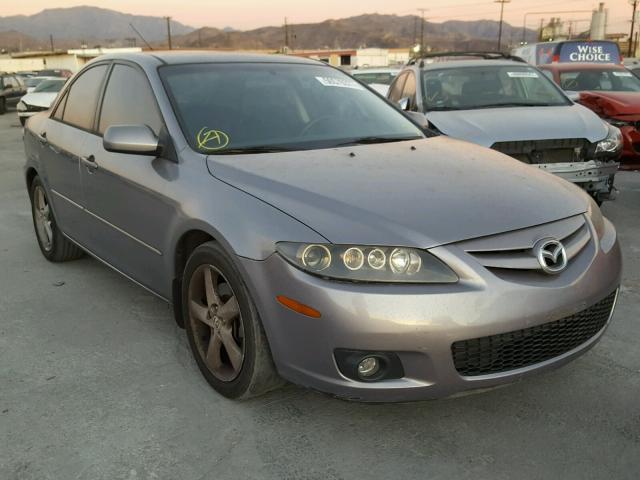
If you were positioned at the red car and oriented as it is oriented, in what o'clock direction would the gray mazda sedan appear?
The gray mazda sedan is roughly at 2 o'clock from the red car.

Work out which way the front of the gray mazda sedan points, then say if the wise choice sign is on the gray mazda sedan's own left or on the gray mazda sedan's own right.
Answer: on the gray mazda sedan's own left

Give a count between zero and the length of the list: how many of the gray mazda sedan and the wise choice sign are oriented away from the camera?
0

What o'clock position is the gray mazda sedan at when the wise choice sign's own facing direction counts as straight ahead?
The gray mazda sedan is roughly at 12 o'clock from the wise choice sign.

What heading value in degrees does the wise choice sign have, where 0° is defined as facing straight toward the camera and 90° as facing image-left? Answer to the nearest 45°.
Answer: approximately 0°

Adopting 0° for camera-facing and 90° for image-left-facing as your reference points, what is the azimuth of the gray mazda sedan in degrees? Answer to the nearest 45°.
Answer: approximately 315°

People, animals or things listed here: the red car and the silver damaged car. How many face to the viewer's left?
0

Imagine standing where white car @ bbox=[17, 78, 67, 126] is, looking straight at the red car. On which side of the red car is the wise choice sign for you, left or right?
left

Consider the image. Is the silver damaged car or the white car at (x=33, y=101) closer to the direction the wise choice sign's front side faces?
the silver damaged car

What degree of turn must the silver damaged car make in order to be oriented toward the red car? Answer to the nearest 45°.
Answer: approximately 90° to its left

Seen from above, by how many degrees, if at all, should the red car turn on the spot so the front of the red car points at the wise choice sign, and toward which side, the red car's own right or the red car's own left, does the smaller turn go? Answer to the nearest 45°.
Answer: approximately 135° to the red car's own left
